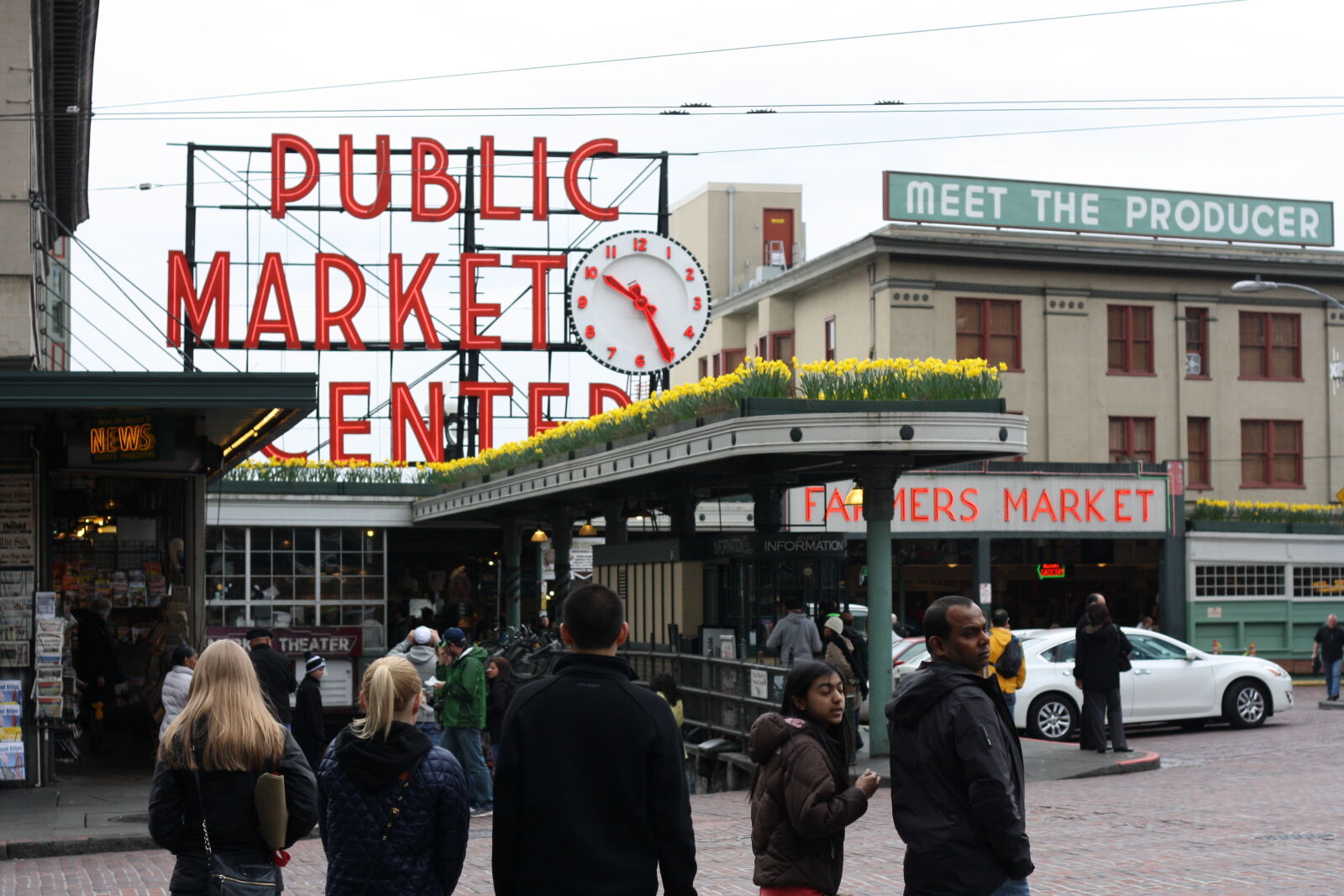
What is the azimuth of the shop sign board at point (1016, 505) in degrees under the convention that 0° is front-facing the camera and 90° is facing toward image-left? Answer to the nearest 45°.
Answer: approximately 0°

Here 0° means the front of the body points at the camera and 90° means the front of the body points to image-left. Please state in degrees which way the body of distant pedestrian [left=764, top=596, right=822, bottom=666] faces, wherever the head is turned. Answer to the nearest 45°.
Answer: approximately 180°

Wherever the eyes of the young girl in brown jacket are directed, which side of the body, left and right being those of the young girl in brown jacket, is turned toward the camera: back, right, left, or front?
right

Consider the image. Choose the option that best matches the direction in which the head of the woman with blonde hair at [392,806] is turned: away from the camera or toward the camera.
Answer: away from the camera

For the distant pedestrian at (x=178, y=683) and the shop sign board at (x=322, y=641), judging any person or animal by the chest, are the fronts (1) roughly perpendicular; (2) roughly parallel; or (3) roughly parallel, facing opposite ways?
roughly perpendicular

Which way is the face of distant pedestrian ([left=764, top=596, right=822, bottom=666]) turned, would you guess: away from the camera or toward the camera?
away from the camera

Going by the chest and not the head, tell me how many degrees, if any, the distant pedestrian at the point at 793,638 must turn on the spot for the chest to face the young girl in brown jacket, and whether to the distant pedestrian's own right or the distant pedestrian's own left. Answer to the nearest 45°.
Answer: approximately 180°

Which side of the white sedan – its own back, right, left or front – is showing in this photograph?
right

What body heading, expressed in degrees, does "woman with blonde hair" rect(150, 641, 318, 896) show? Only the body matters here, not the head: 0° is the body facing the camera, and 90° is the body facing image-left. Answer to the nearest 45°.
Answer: approximately 180°

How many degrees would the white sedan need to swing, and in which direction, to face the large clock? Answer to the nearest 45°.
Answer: approximately 135° to its left

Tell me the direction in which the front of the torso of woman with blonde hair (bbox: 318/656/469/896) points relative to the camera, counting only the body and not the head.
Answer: away from the camera

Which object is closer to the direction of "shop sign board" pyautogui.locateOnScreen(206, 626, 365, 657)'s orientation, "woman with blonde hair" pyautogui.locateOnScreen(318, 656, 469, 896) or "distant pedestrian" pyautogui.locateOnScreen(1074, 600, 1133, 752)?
the woman with blonde hair
